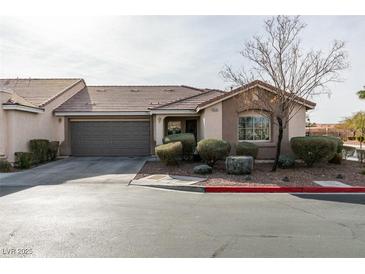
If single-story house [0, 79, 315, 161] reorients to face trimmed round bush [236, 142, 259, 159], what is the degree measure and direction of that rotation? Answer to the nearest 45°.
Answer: approximately 45° to its left

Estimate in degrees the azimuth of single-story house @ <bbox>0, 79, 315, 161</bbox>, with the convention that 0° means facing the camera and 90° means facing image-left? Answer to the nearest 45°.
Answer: approximately 0°

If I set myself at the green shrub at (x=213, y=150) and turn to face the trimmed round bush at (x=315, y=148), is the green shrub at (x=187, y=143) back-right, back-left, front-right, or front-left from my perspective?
back-left

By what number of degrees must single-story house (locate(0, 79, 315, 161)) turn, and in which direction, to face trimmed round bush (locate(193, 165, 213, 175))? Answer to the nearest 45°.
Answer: approximately 45° to its left

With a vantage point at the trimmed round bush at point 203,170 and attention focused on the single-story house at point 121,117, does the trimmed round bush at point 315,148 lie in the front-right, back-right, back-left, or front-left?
back-right

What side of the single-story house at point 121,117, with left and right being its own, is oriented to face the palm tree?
left

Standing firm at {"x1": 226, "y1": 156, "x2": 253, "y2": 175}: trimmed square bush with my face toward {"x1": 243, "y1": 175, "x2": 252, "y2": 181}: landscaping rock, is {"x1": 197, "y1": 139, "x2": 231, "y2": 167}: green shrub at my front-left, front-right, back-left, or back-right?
back-right
